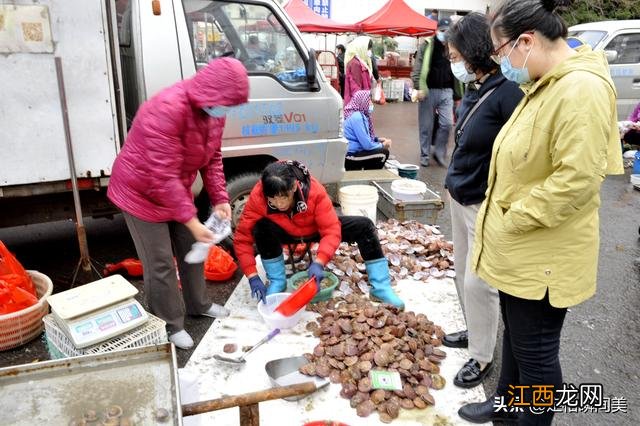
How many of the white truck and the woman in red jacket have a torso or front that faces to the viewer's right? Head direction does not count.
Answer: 1

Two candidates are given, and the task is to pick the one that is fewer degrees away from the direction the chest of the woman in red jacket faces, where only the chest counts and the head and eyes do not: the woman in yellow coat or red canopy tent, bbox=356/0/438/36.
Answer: the woman in yellow coat

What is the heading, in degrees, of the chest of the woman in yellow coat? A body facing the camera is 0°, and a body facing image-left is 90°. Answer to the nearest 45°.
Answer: approximately 90°

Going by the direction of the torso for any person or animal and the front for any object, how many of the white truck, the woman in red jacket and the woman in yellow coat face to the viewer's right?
1

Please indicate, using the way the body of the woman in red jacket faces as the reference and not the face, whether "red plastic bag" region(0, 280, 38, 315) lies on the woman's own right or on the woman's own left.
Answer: on the woman's own right

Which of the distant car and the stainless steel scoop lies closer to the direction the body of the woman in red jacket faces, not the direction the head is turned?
the stainless steel scoop

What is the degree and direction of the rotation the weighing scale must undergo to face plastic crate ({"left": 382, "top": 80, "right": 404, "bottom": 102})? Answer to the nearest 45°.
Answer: approximately 90° to its left

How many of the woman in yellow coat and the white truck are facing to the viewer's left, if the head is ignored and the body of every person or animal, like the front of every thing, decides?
1

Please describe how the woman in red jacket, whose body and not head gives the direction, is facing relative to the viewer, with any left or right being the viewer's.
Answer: facing the viewer

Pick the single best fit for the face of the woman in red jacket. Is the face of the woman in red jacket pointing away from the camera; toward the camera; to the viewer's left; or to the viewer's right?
toward the camera

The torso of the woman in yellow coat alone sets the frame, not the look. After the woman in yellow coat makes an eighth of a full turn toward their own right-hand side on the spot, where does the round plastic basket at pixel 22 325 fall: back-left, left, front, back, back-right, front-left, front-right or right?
front-left

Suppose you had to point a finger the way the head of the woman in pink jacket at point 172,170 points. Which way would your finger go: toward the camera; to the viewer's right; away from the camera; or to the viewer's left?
to the viewer's right

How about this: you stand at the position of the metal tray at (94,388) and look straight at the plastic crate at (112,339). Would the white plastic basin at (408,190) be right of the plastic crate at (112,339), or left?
right

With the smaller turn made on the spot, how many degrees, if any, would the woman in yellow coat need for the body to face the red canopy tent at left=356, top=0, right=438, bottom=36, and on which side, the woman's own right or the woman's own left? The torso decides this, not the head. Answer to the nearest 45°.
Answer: approximately 90° to the woman's own right

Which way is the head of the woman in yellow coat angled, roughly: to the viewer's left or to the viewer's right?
to the viewer's left
